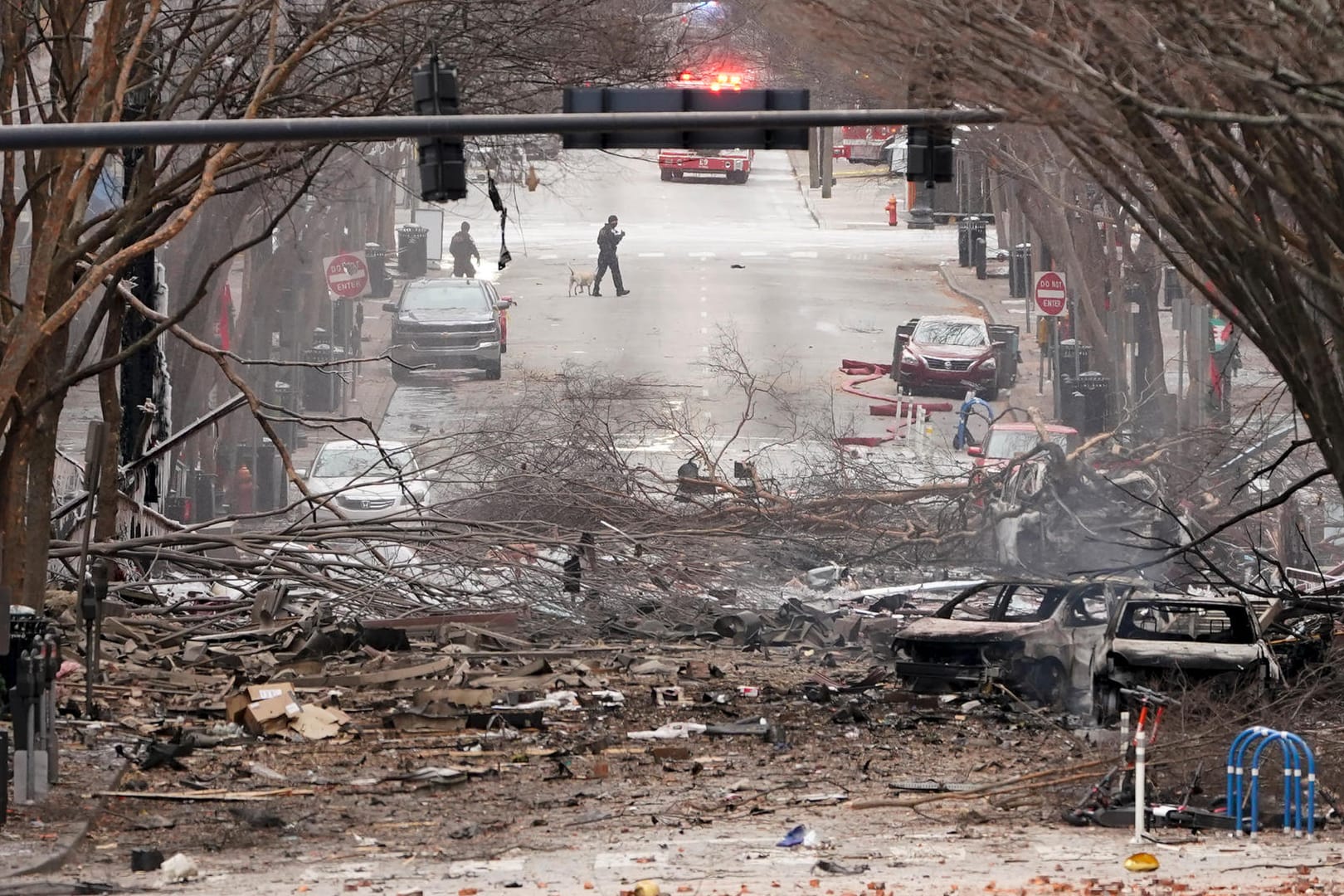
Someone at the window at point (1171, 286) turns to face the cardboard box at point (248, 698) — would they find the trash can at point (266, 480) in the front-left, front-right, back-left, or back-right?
front-right

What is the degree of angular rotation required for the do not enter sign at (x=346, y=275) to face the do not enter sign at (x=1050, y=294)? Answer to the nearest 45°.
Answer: approximately 90° to its left

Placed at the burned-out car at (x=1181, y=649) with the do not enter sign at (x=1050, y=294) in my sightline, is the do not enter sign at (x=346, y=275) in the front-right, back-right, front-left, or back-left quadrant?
front-left

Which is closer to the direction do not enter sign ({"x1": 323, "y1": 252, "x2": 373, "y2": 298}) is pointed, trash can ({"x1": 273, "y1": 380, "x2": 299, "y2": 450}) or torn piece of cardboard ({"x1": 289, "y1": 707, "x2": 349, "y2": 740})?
the torn piece of cardboard

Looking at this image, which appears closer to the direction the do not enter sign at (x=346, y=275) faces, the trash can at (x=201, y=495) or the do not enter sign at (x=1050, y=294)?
the trash can

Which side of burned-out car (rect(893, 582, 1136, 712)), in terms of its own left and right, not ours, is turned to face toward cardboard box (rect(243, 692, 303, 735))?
front

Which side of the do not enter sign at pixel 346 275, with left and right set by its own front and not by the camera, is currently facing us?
front

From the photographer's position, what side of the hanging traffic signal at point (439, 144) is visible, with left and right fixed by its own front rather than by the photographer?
back

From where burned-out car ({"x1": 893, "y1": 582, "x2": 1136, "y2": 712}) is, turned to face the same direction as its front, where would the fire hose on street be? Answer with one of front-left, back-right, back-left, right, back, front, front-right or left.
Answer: back-right

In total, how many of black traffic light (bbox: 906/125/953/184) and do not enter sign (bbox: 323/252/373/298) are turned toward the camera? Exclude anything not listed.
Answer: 1

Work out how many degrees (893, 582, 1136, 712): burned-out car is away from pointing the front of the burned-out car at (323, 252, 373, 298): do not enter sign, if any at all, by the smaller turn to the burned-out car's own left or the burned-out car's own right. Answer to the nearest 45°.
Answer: approximately 90° to the burned-out car's own right
